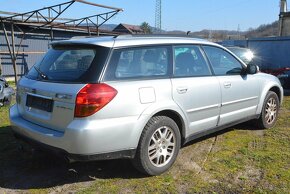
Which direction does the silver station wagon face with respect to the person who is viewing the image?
facing away from the viewer and to the right of the viewer
